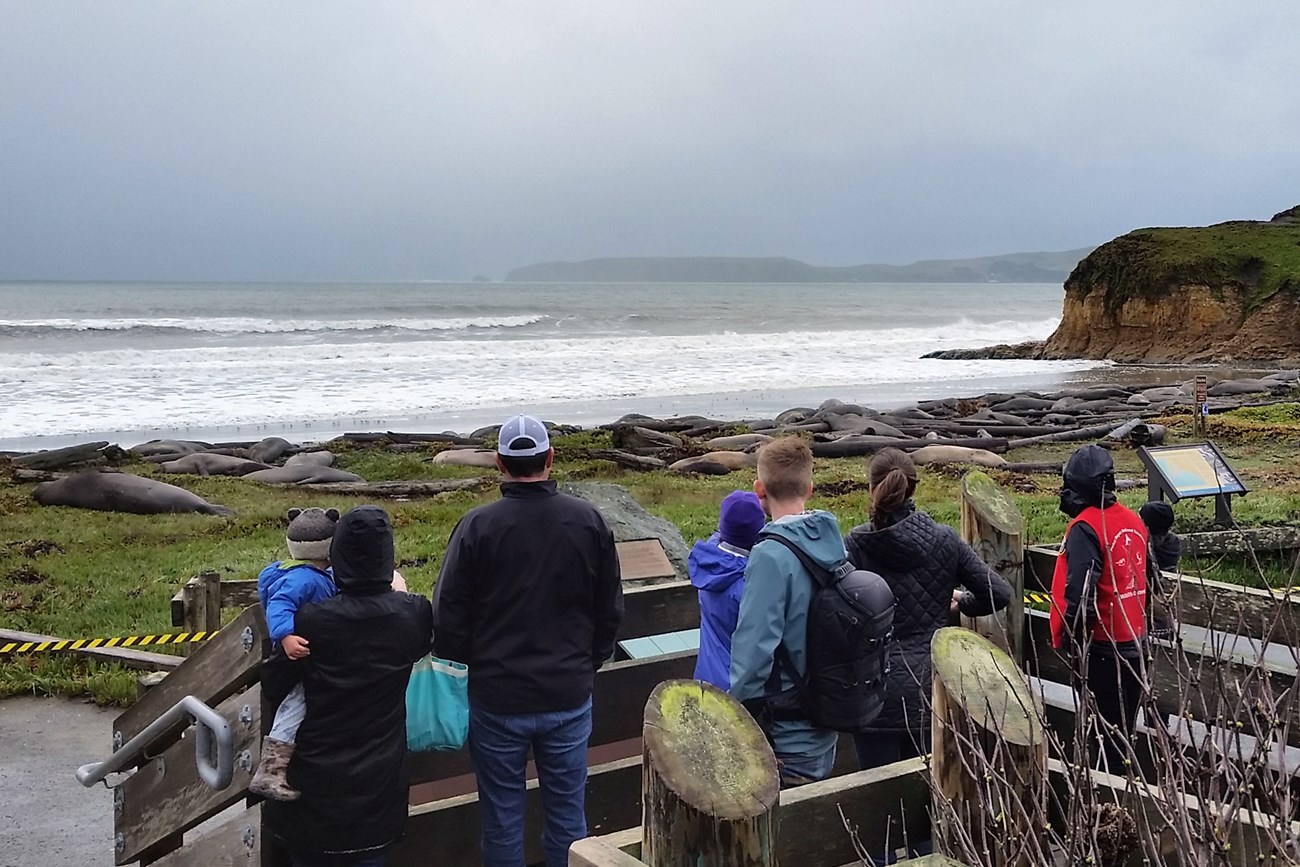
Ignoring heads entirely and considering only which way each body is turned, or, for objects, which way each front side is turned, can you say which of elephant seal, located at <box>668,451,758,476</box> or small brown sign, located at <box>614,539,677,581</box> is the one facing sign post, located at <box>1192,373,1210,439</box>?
the elephant seal

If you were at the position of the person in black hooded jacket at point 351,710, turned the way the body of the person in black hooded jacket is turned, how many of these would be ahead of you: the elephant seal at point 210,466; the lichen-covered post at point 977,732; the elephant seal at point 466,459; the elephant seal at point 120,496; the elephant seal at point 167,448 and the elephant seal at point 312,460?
5

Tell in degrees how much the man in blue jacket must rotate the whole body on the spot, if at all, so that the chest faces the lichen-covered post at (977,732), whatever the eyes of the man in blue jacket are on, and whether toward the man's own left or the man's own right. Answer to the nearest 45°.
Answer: approximately 180°

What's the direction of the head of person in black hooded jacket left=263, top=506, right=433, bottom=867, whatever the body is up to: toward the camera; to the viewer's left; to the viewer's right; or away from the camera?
away from the camera

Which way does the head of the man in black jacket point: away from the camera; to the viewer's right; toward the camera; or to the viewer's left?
away from the camera

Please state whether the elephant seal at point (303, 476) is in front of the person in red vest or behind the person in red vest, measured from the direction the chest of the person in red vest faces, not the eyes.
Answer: in front

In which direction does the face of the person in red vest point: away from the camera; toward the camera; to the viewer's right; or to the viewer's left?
to the viewer's left

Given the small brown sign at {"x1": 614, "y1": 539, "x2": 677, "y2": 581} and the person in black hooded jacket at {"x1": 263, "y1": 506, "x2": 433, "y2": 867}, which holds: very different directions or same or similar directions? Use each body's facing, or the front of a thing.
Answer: very different directions
